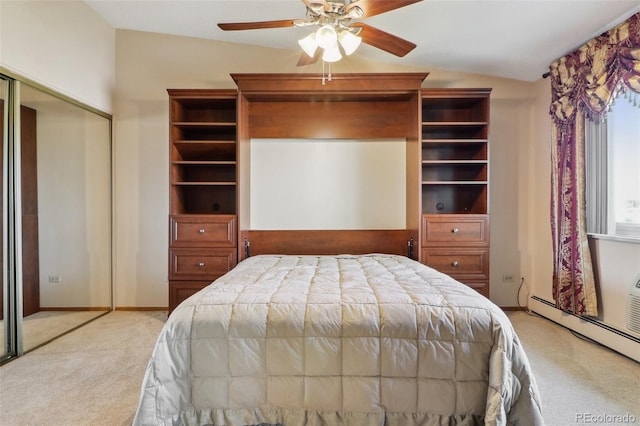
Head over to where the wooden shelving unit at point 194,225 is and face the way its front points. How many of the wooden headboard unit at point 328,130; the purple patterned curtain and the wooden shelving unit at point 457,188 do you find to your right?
0

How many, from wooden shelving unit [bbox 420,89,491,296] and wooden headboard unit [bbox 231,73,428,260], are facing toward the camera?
2

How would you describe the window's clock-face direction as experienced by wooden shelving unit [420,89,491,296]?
The window is roughly at 9 o'clock from the wooden shelving unit.

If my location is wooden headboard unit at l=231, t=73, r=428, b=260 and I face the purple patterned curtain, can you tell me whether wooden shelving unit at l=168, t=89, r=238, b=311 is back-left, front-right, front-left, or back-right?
back-right

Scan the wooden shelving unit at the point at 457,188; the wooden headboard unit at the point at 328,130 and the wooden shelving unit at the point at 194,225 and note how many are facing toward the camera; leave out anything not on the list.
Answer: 3

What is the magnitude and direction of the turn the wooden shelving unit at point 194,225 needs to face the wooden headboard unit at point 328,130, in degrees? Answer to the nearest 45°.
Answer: approximately 90° to its left

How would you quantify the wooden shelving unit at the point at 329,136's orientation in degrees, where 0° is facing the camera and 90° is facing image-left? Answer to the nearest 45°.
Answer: approximately 0°

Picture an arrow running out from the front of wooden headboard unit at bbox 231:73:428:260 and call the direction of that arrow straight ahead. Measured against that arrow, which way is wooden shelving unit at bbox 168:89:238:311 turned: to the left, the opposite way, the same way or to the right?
the same way

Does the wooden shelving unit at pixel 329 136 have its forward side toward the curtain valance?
no

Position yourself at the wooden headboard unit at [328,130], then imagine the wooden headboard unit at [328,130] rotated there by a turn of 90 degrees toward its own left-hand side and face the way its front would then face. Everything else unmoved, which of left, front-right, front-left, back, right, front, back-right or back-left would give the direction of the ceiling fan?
right

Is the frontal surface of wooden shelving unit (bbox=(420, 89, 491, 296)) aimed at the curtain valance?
no

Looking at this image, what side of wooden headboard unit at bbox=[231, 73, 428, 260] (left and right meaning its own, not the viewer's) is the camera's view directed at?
front

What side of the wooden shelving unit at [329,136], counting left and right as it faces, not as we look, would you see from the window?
left

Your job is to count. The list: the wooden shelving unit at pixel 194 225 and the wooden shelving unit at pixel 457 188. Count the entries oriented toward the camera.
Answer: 2

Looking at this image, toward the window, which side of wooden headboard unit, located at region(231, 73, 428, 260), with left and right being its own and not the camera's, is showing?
left

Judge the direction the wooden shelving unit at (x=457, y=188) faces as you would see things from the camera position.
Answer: facing the viewer

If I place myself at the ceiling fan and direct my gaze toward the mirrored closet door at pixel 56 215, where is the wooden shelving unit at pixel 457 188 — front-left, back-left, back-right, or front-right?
back-right
